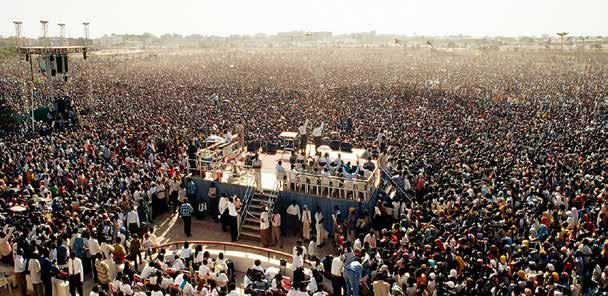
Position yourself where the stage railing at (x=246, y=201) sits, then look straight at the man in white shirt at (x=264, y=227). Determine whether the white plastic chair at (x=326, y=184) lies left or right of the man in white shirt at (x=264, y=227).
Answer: left

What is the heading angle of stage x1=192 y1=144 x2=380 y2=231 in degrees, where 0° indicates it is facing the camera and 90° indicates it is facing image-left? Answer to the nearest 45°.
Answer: approximately 180°
